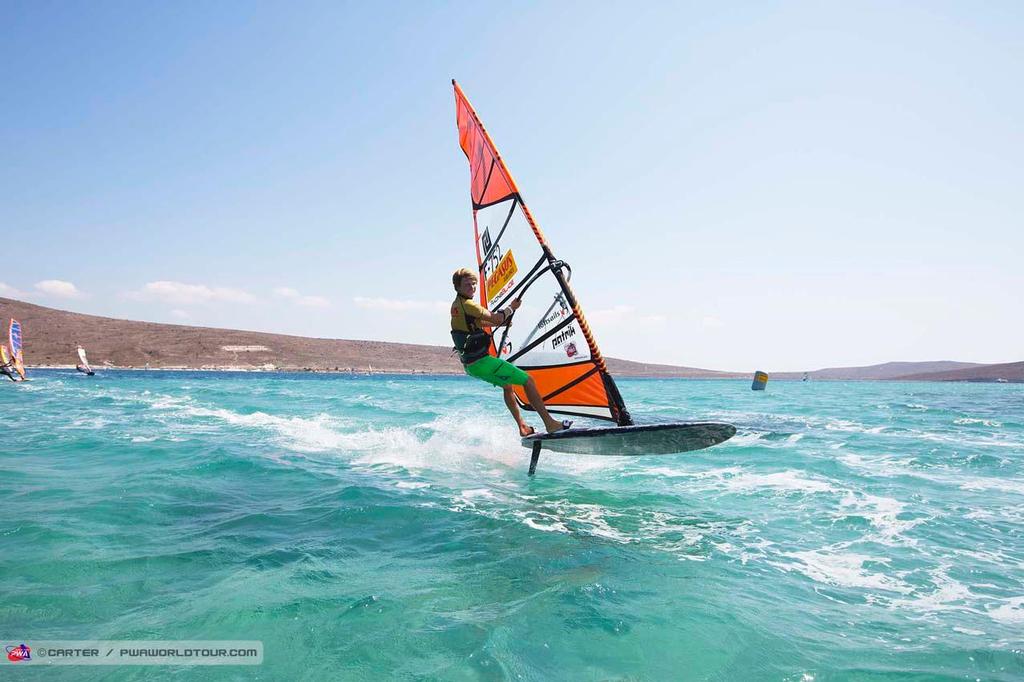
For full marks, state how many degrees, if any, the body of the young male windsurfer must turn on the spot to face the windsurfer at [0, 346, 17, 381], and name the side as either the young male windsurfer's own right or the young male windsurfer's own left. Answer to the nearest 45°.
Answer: approximately 135° to the young male windsurfer's own left

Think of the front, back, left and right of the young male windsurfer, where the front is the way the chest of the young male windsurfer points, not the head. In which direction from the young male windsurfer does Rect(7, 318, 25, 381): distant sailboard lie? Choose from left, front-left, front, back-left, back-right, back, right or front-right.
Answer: back-left

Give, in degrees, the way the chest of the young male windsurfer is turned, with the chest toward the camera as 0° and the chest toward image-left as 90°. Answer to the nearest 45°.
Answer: approximately 270°
